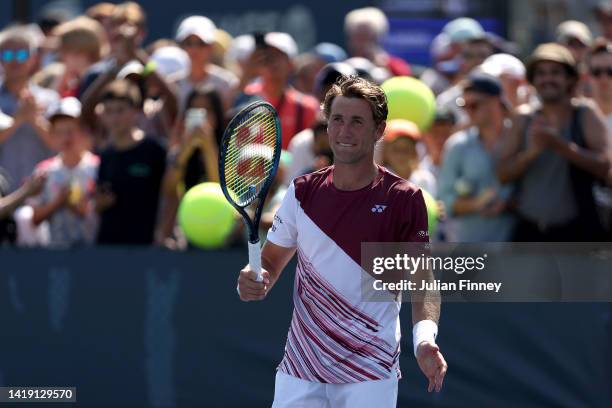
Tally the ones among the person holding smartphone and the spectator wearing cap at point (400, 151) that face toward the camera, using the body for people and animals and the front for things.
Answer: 2

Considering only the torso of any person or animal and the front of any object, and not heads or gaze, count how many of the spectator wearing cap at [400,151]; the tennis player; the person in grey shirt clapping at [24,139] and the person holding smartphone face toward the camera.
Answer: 4

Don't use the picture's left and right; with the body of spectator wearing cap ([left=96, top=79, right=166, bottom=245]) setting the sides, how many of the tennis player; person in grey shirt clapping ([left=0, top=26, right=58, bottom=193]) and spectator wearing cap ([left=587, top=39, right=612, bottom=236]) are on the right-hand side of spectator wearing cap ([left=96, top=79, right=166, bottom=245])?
1

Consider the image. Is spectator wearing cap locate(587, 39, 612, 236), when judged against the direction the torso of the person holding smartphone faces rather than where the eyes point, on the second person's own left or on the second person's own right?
on the second person's own left

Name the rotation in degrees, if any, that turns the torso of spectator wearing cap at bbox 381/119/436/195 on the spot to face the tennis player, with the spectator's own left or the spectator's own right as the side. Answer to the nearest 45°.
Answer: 0° — they already face them

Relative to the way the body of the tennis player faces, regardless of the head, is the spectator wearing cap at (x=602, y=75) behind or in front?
behind

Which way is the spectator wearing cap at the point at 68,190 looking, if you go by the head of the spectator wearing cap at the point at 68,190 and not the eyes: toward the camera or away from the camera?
toward the camera

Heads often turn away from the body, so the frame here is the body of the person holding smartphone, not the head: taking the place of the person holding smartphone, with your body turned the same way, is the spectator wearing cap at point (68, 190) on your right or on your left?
on your right

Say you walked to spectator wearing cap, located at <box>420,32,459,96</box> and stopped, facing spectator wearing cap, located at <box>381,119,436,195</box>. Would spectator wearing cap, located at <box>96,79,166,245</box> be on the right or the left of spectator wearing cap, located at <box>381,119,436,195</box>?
right

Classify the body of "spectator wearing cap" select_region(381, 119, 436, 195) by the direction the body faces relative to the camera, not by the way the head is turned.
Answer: toward the camera

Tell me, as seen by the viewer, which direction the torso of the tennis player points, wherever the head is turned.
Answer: toward the camera

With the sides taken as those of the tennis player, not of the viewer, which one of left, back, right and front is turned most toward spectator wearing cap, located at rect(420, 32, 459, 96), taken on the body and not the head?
back
